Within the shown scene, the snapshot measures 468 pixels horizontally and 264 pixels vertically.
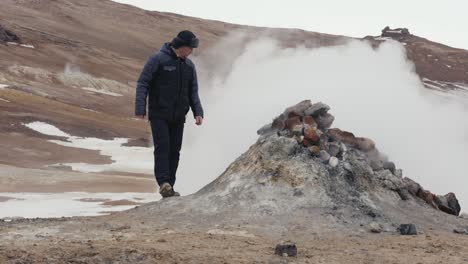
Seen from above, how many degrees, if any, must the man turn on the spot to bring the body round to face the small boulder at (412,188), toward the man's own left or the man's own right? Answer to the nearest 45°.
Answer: approximately 45° to the man's own left

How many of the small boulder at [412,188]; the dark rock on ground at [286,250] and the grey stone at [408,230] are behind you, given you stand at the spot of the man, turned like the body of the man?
0

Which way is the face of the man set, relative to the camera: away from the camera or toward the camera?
toward the camera

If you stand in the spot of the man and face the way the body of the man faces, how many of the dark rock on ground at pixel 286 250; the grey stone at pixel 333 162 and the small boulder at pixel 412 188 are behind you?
0

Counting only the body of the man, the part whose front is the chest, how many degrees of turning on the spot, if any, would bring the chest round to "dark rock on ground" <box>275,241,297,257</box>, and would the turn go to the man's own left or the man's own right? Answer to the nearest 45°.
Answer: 0° — they already face it

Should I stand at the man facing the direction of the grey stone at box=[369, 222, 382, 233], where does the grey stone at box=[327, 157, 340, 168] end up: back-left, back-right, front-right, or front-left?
front-left

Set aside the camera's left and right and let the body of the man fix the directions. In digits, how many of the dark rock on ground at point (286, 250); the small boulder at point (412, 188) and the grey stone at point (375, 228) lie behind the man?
0

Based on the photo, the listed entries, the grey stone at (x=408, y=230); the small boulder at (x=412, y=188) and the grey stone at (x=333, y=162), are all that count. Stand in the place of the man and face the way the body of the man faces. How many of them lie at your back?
0

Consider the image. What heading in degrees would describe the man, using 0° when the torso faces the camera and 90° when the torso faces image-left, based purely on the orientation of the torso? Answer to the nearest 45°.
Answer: approximately 315°

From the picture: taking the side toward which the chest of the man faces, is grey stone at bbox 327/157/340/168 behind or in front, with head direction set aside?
in front

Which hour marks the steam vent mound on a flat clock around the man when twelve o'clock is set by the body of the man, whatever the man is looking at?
The steam vent mound is roughly at 11 o'clock from the man.

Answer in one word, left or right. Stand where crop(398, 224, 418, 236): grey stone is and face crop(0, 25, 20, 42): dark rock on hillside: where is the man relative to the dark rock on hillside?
left
